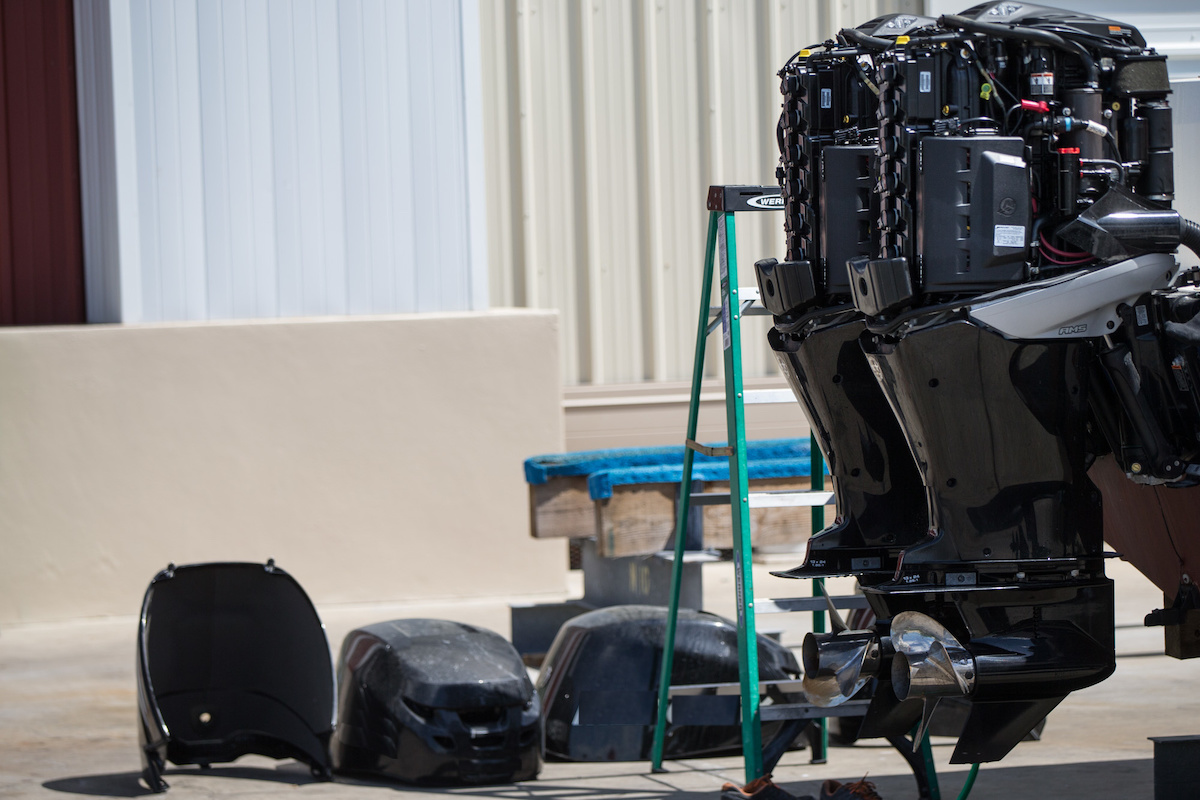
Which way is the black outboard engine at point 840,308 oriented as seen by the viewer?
to the viewer's right

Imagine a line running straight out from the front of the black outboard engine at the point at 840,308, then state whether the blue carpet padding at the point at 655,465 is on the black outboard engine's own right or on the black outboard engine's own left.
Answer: on the black outboard engine's own left
